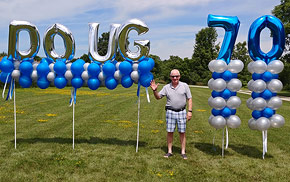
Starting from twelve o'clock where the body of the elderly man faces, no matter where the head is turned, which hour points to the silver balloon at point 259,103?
The silver balloon is roughly at 9 o'clock from the elderly man.

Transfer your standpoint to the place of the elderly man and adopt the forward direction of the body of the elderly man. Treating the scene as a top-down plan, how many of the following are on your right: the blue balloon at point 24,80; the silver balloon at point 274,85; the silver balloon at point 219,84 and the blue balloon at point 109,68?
2

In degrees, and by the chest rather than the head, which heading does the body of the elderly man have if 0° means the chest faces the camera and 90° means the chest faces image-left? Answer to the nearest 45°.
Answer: approximately 0°

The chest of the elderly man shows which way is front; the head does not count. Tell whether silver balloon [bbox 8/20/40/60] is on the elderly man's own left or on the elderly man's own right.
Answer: on the elderly man's own right

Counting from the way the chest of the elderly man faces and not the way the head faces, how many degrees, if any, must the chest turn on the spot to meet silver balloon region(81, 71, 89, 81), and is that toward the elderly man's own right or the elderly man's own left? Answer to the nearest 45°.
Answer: approximately 90° to the elderly man's own right

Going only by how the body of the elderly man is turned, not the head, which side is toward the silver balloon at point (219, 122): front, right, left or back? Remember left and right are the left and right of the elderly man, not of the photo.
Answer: left

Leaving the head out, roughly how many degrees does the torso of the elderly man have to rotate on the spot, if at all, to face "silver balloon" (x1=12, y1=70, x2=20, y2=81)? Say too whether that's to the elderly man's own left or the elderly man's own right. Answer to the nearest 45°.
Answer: approximately 90° to the elderly man's own right

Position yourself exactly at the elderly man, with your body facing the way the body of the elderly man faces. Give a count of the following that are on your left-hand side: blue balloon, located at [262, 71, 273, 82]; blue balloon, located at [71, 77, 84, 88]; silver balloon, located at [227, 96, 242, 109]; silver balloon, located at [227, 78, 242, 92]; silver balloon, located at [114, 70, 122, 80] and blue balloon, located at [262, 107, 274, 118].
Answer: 4

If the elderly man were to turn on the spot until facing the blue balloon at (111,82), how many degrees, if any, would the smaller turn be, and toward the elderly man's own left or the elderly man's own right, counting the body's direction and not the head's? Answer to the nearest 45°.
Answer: approximately 90° to the elderly man's own right
